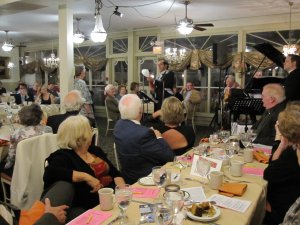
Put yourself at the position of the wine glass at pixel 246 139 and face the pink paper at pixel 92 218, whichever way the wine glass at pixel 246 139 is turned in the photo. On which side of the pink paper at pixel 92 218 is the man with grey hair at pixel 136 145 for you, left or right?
right

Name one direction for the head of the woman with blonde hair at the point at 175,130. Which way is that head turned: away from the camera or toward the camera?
away from the camera

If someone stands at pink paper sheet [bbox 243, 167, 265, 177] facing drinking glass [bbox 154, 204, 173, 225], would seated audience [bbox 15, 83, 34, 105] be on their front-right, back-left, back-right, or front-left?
back-right

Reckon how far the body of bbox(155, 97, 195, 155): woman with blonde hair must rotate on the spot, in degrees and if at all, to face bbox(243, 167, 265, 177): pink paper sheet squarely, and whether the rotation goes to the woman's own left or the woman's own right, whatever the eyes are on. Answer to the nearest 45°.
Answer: approximately 135° to the woman's own right

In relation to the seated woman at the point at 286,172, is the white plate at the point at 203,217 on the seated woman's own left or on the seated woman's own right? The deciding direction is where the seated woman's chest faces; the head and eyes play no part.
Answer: on the seated woman's own left

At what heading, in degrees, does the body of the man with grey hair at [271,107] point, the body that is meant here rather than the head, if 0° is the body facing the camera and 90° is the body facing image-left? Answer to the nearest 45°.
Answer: approximately 90°

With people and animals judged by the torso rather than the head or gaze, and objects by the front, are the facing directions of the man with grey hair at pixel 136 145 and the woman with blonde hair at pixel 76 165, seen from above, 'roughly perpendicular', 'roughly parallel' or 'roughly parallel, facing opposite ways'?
roughly perpendicular

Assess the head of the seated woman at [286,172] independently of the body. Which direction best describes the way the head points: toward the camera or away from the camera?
away from the camera

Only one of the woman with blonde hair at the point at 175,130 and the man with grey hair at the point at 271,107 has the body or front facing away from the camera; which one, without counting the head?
the woman with blonde hair

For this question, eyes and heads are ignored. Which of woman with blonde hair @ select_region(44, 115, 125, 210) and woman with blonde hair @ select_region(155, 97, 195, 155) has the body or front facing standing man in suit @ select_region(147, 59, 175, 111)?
woman with blonde hair @ select_region(155, 97, 195, 155)

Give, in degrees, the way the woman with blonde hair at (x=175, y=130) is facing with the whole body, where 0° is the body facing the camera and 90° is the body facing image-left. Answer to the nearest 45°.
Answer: approximately 180°

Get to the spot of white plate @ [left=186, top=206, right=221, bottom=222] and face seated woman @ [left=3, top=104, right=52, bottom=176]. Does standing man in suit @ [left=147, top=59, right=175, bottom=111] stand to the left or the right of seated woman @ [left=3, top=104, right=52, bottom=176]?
right

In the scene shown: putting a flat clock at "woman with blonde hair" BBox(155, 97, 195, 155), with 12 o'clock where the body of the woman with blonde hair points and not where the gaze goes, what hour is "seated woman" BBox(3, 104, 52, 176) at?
The seated woman is roughly at 9 o'clock from the woman with blonde hair.
